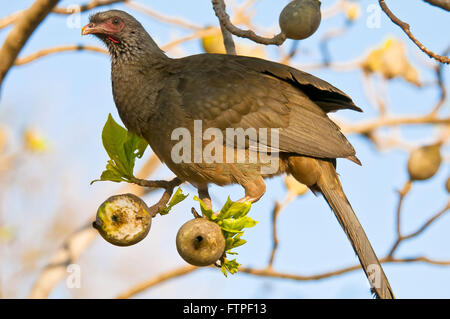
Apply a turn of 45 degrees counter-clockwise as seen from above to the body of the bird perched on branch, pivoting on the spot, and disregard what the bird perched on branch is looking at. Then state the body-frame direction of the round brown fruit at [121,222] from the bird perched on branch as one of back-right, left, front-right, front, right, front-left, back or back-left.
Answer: front

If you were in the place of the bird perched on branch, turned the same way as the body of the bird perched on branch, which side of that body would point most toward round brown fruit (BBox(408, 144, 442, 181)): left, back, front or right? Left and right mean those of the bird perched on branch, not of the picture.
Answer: back

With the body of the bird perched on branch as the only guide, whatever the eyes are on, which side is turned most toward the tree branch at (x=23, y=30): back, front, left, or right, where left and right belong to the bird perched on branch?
front

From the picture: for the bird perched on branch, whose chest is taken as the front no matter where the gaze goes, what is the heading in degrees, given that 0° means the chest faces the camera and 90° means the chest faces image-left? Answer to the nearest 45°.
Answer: approximately 90°

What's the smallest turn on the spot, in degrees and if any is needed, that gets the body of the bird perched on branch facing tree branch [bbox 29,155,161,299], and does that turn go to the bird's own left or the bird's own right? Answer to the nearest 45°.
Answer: approximately 45° to the bird's own right
